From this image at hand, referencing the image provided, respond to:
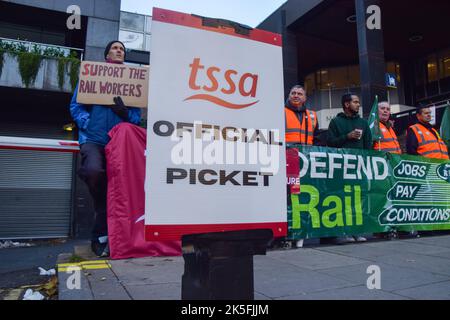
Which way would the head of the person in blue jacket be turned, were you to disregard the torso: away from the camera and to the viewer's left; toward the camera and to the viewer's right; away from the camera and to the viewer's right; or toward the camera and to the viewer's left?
toward the camera and to the viewer's right

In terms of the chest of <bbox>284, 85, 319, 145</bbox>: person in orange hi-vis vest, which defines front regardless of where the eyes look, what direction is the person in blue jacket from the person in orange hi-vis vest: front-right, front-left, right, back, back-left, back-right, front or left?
front-right

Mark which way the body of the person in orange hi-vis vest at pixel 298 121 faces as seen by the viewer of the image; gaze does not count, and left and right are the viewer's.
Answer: facing the viewer

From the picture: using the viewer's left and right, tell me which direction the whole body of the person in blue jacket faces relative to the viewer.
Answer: facing the viewer and to the right of the viewer

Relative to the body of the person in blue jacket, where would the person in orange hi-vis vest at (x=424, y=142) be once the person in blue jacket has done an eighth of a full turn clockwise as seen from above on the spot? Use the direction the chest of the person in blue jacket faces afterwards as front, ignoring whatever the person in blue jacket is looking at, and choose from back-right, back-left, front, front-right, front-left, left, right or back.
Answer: left

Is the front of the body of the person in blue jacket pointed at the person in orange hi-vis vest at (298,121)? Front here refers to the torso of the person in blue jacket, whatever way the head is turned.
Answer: no

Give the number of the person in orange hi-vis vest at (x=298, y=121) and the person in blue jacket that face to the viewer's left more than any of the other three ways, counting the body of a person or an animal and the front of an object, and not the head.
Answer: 0

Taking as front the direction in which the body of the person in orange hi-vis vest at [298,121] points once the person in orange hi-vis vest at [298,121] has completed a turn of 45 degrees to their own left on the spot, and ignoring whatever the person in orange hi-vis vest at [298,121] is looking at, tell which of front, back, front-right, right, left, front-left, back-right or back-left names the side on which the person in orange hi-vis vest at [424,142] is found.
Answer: left

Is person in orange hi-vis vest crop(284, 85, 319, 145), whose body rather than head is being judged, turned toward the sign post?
yes

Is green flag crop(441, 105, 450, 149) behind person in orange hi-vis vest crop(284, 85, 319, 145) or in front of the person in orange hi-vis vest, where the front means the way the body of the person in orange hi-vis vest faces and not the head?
behind

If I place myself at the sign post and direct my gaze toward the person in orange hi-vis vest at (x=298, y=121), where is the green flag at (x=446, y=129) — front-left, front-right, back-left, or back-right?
front-right

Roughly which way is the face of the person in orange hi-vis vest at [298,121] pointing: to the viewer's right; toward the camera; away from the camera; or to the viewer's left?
toward the camera

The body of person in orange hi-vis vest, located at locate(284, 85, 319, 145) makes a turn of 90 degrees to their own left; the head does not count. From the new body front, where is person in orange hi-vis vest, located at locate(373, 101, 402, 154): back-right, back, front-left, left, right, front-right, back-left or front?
front-left

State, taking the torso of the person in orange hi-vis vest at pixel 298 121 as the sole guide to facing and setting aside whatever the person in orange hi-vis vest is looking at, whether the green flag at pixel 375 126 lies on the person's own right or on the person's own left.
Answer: on the person's own left
